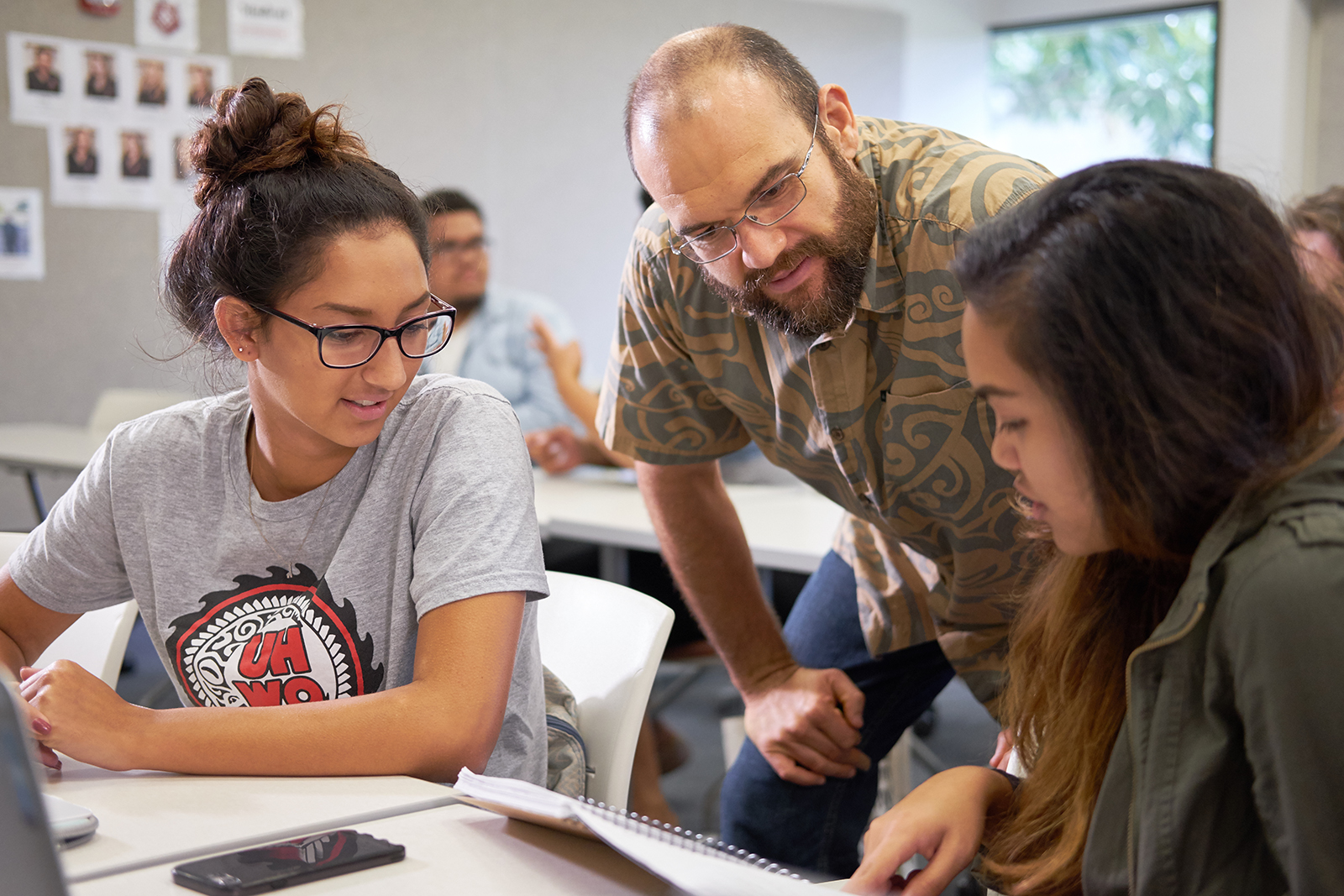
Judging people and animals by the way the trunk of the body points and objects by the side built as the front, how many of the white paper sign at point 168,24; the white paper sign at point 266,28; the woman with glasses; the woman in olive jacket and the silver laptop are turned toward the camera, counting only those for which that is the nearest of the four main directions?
3

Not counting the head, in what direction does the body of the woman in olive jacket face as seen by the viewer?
to the viewer's left

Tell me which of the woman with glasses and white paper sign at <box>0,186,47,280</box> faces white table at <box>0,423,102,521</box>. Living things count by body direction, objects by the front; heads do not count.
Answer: the white paper sign

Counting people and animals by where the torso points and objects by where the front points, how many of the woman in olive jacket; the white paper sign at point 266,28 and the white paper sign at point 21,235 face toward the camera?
2

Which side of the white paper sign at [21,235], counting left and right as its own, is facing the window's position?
left

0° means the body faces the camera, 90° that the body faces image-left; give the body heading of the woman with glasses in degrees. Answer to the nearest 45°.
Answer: approximately 0°

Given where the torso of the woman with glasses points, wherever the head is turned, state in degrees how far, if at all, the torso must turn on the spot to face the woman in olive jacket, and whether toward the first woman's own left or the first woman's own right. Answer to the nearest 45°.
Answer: approximately 45° to the first woman's own left

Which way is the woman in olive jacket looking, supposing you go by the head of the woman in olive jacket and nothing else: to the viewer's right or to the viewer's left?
to the viewer's left
